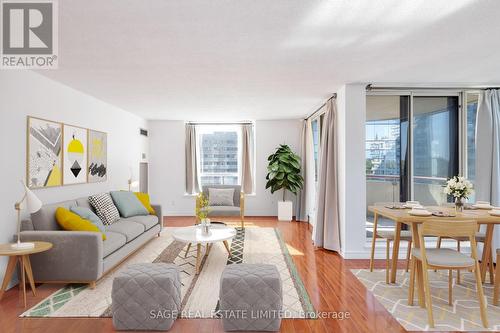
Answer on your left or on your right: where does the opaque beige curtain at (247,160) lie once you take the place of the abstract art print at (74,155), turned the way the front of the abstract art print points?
on your left

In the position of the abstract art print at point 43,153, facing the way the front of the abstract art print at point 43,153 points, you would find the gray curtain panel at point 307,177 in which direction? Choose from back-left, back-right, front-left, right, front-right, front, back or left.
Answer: front-left

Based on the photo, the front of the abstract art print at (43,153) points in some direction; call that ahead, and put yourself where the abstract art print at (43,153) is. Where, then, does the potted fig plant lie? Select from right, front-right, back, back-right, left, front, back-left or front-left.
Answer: front-left

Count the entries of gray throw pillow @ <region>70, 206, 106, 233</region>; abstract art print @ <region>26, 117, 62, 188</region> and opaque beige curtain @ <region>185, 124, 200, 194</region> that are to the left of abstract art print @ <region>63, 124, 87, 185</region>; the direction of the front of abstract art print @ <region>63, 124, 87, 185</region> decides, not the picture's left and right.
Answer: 1

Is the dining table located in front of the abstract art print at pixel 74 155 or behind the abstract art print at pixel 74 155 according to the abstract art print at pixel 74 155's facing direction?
in front

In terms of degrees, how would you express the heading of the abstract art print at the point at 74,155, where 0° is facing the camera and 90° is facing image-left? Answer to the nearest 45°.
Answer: approximately 315°

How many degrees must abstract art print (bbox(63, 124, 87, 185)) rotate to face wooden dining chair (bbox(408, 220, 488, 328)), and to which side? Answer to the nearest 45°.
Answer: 0° — it already faces it

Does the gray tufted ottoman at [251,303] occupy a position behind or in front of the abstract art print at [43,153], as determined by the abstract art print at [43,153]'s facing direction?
in front

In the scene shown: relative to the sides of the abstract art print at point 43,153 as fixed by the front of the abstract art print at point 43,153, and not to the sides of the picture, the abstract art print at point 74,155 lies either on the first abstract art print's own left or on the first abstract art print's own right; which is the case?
on the first abstract art print's own left

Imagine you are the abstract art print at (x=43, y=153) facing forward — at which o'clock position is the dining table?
The dining table is roughly at 12 o'clock from the abstract art print.

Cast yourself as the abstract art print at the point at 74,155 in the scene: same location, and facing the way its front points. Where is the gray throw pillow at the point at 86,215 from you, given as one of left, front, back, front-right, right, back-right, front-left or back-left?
front-right
